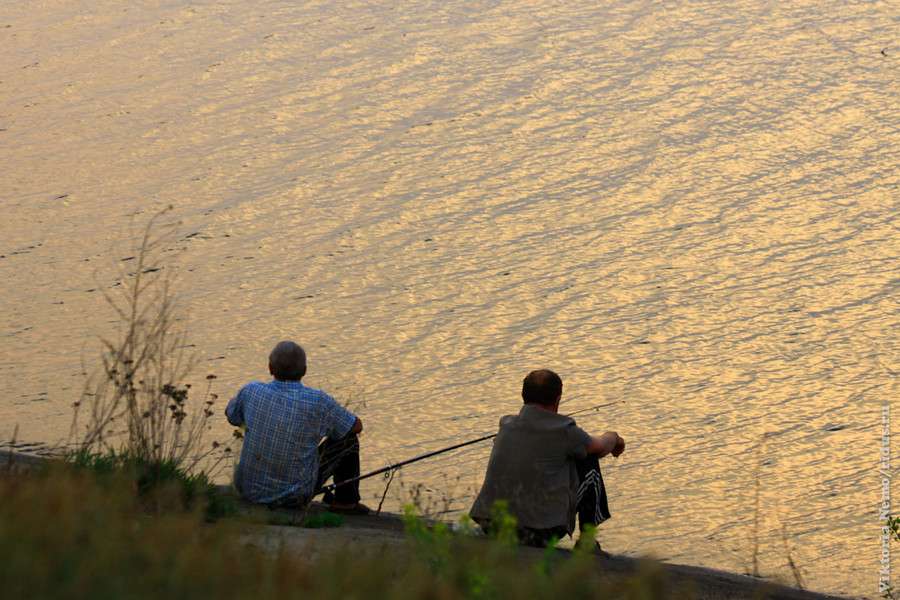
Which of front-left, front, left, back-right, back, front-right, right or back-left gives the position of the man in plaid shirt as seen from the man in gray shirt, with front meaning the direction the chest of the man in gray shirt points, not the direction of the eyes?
back-left

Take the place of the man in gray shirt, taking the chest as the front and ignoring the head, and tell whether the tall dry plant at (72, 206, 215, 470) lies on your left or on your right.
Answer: on your left

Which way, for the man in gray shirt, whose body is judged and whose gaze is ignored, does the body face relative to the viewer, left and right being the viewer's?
facing away from the viewer and to the right of the viewer

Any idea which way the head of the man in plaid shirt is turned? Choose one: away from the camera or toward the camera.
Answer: away from the camera
